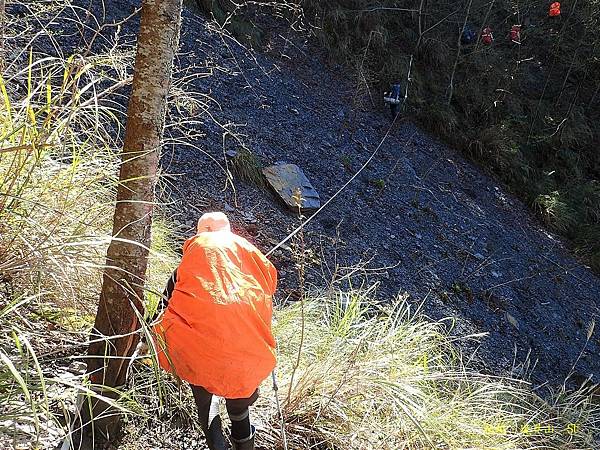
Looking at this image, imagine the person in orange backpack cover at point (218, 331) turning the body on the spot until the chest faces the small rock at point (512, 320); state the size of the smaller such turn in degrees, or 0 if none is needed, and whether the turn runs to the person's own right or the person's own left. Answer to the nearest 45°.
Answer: approximately 45° to the person's own right

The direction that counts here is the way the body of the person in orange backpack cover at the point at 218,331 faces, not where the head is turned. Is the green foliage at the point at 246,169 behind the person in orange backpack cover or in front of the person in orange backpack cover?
in front

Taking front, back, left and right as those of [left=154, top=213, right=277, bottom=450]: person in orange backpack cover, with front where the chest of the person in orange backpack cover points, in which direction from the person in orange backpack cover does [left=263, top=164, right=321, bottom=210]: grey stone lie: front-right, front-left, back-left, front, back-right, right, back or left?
front

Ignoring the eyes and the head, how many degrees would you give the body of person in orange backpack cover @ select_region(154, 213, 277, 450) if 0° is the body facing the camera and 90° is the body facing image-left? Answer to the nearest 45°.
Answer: approximately 180°
